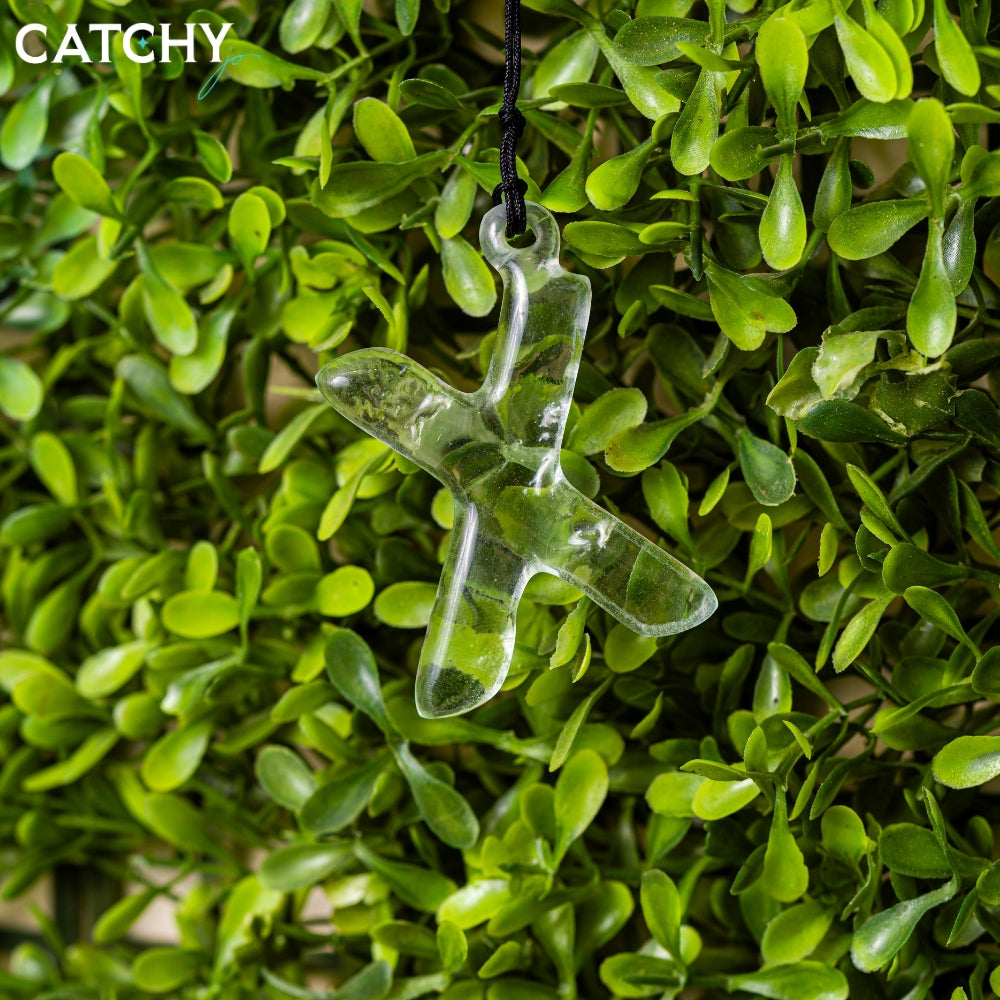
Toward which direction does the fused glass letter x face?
toward the camera
